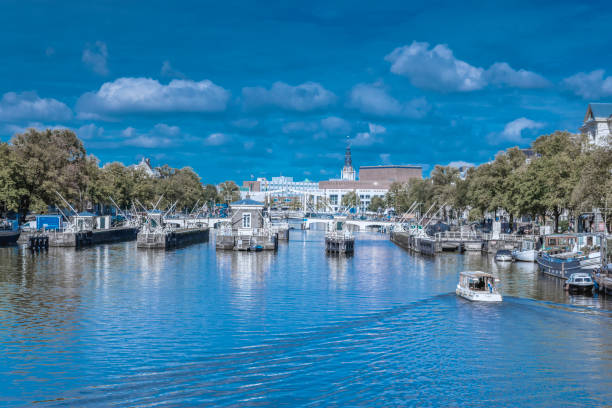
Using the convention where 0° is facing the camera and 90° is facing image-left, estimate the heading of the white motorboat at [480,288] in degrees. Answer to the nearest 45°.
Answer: approximately 135°
